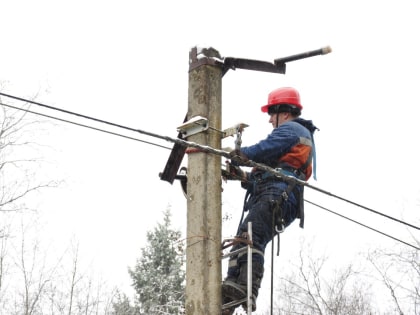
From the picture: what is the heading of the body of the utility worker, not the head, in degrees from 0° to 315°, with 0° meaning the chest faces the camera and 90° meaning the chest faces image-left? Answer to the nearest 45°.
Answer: approximately 90°

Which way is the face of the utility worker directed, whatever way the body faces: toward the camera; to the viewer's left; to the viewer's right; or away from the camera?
to the viewer's left

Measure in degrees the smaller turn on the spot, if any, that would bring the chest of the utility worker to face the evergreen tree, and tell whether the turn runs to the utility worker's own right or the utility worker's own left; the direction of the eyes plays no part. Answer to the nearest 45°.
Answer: approximately 90° to the utility worker's own right
